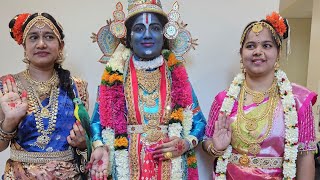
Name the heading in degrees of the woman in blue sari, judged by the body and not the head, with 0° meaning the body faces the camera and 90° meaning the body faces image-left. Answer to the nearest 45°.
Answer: approximately 0°

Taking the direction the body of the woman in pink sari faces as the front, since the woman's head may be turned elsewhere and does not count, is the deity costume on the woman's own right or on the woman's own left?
on the woman's own right

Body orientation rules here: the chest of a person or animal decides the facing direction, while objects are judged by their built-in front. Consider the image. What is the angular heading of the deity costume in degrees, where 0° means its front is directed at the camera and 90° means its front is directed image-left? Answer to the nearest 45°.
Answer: approximately 0°

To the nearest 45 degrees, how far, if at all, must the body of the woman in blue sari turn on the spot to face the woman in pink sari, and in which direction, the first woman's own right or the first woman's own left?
approximately 90° to the first woman's own left

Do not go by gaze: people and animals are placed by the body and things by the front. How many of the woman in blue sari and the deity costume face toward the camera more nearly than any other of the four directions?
2

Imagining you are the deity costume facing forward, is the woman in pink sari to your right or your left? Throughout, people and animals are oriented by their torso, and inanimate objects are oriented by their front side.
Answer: on your left

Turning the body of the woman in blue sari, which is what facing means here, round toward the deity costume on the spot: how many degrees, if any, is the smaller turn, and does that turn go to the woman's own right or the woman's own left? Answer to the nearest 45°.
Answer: approximately 90° to the woman's own left

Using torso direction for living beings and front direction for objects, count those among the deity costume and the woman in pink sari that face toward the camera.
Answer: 2
